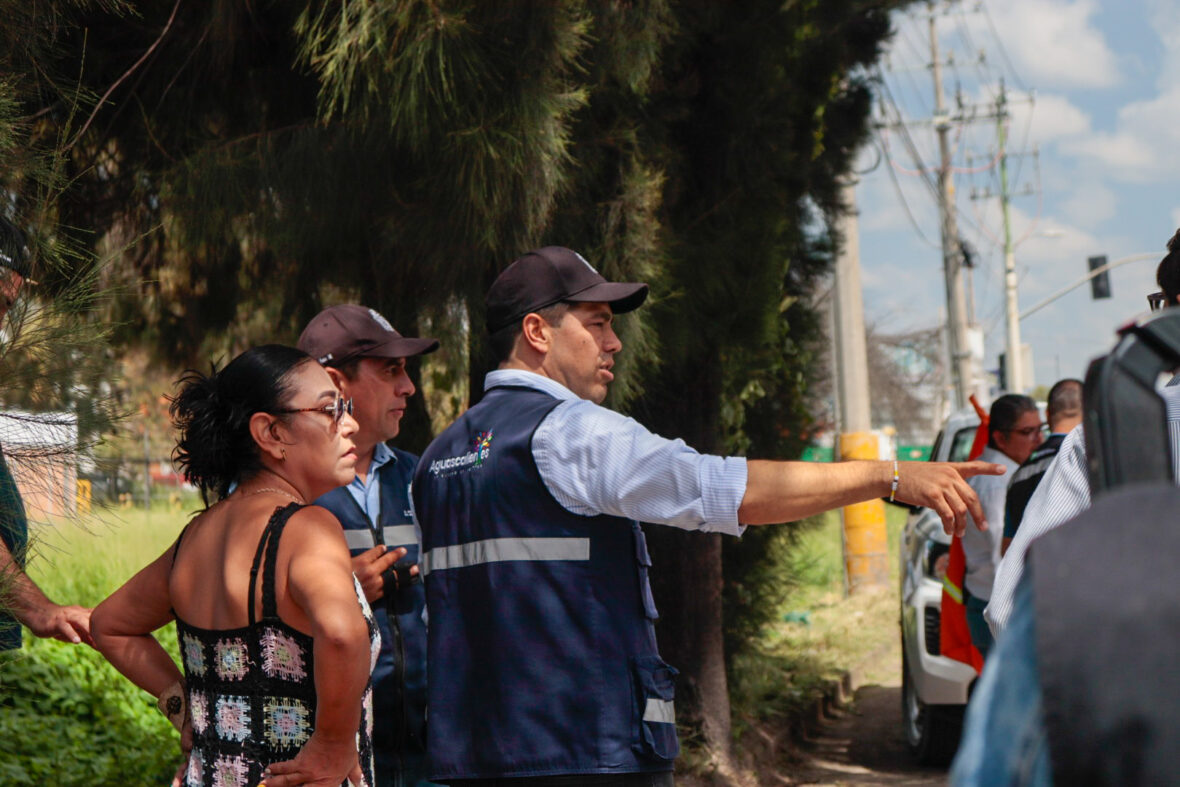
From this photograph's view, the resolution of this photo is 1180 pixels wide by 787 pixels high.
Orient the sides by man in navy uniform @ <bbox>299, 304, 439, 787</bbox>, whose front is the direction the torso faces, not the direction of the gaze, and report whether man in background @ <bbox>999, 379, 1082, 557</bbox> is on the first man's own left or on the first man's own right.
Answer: on the first man's own left

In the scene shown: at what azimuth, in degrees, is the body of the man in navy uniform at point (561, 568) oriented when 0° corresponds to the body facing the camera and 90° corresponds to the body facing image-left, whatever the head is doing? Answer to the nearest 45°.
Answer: approximately 225°

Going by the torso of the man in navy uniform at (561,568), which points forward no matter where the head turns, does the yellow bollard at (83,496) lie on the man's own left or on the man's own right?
on the man's own left

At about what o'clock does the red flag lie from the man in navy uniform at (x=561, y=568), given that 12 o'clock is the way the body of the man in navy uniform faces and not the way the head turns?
The red flag is roughly at 11 o'clock from the man in navy uniform.

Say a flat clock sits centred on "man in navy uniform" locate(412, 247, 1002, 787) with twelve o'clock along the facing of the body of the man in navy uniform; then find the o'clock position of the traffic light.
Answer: The traffic light is roughly at 11 o'clock from the man in navy uniform.

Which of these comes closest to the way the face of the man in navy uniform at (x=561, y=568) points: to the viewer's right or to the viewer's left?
to the viewer's right

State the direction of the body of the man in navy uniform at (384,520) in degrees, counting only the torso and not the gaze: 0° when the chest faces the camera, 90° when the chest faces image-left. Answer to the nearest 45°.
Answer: approximately 315°
